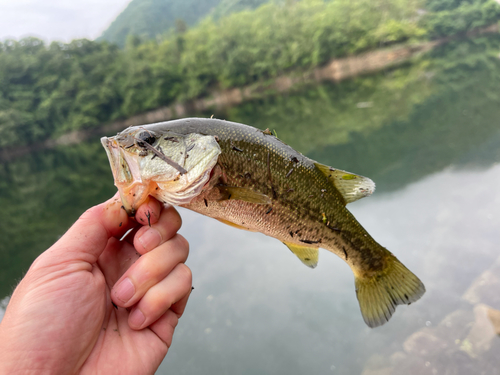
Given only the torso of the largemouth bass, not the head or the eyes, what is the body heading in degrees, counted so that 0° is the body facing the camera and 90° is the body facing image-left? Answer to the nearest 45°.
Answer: approximately 90°
